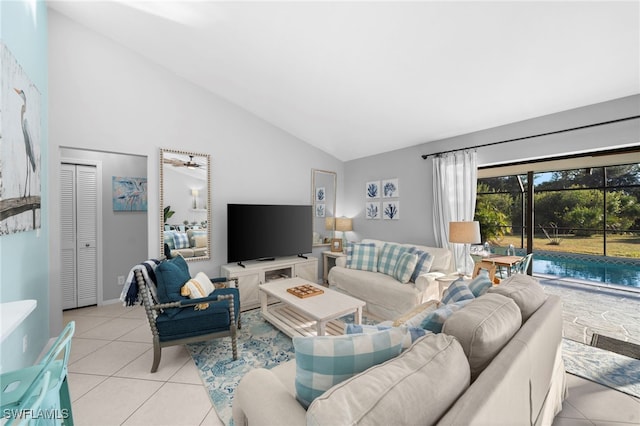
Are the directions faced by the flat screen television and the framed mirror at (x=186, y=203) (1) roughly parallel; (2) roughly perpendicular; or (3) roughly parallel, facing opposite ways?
roughly parallel

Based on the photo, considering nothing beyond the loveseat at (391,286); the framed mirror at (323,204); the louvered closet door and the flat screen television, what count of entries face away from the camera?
0

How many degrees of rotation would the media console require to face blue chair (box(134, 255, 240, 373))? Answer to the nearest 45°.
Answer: approximately 90° to its right

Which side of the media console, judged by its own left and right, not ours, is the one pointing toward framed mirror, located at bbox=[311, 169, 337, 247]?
left

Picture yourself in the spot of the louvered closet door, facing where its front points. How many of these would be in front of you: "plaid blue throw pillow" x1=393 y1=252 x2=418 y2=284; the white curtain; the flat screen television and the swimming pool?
4

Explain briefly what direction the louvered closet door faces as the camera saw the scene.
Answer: facing the viewer and to the right of the viewer

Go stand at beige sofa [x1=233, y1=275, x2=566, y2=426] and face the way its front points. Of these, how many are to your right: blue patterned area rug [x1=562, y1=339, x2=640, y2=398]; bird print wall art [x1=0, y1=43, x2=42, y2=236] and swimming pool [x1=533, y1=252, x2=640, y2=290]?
2

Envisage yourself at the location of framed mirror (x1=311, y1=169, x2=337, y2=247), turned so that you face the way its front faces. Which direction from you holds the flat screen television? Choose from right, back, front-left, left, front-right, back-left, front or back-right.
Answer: right

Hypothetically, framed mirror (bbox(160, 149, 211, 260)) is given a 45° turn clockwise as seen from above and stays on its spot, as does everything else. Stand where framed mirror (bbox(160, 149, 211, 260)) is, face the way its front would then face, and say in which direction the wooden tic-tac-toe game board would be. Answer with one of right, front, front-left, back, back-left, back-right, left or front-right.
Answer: front-left

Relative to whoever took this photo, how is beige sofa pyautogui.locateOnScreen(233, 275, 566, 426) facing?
facing away from the viewer and to the left of the viewer

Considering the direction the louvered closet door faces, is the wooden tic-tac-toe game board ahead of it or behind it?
ahead

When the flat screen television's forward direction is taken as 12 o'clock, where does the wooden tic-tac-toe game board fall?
The wooden tic-tac-toe game board is roughly at 1 o'clock from the flat screen television.

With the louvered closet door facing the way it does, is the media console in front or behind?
in front

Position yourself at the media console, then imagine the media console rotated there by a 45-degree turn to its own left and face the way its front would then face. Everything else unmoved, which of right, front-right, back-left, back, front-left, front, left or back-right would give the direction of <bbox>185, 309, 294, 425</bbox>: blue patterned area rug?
right

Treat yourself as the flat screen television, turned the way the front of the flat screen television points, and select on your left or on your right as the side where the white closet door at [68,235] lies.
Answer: on your right

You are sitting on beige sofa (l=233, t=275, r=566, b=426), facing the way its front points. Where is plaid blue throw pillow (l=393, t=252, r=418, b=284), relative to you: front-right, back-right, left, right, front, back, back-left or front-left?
front-right

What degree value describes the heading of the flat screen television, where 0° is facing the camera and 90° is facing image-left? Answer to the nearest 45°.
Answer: approximately 315°

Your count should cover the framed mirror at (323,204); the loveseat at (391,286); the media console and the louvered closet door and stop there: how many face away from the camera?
0

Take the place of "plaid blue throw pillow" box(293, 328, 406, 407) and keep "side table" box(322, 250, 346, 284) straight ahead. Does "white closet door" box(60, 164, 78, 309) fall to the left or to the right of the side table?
left

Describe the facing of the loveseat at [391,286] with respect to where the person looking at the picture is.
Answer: facing the viewer and to the left of the viewer
